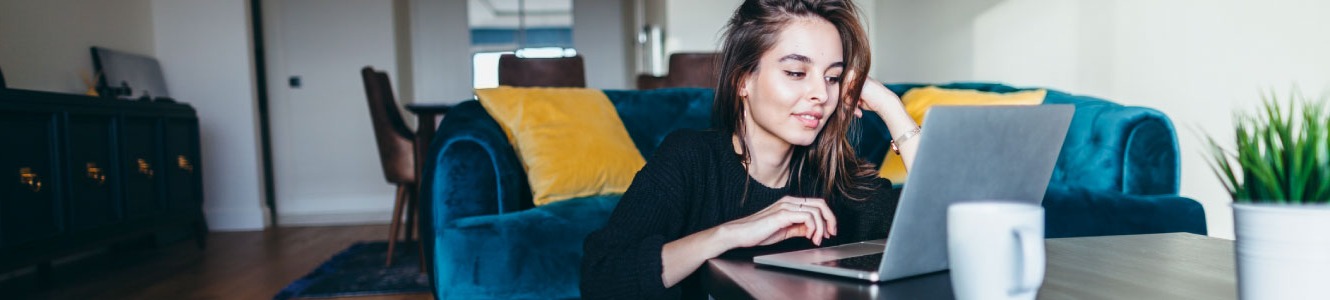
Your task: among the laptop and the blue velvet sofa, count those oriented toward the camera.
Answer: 1

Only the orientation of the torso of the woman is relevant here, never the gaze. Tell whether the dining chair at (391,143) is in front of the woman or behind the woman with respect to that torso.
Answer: behind

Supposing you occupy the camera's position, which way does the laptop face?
facing away from the viewer and to the left of the viewer

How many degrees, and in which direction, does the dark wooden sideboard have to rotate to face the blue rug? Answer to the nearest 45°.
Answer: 0° — it already faces it

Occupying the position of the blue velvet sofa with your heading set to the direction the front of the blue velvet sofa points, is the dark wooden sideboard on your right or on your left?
on your right

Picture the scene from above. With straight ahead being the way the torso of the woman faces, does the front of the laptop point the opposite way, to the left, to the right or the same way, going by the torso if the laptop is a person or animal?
the opposite way

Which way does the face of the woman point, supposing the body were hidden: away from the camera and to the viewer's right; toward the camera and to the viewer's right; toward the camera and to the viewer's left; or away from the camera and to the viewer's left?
toward the camera and to the viewer's right

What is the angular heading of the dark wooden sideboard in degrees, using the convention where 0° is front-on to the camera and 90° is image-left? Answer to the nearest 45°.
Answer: approximately 315°
